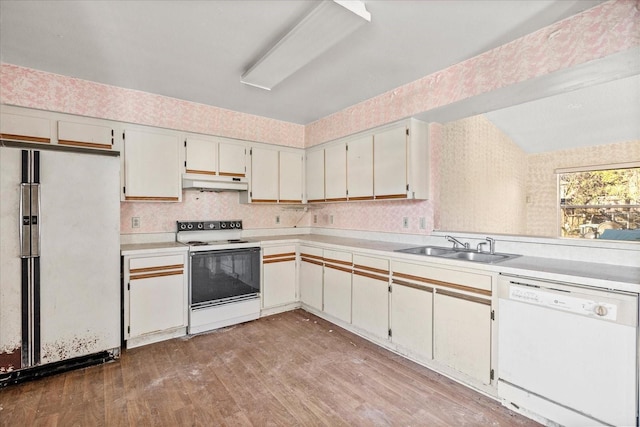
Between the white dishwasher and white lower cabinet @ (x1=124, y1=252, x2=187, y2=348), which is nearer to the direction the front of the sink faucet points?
the white lower cabinet

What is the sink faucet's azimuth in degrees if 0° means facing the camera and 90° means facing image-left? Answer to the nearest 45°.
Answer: approximately 45°

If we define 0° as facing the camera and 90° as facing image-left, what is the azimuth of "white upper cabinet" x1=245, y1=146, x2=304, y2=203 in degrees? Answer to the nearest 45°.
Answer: approximately 315°

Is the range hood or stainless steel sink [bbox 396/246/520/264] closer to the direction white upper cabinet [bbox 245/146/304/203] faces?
the stainless steel sink

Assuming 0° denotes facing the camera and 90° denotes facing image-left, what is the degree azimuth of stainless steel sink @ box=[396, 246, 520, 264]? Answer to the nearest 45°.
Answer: approximately 45°

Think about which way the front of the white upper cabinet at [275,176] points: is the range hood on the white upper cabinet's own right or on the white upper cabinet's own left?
on the white upper cabinet's own right

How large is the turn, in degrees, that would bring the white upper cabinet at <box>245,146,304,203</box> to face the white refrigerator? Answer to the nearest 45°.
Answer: approximately 90° to its right

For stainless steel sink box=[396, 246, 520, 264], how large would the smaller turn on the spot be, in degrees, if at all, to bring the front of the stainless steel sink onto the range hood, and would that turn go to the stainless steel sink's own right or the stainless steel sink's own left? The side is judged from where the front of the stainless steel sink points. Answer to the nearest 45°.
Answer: approximately 45° to the stainless steel sink's own right

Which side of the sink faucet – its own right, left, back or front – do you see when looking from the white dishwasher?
left

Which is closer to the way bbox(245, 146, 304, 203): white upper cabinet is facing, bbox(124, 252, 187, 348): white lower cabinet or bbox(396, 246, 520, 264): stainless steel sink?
the stainless steel sink
